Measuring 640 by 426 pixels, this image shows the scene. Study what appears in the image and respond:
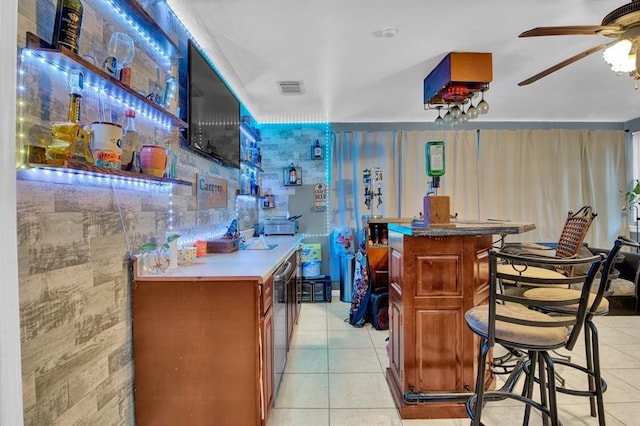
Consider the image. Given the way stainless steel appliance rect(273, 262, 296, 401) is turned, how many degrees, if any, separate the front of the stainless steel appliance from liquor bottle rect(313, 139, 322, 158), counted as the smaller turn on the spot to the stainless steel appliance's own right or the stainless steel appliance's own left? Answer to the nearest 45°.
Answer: approximately 90° to the stainless steel appliance's own left

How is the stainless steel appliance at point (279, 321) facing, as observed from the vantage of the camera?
facing to the right of the viewer

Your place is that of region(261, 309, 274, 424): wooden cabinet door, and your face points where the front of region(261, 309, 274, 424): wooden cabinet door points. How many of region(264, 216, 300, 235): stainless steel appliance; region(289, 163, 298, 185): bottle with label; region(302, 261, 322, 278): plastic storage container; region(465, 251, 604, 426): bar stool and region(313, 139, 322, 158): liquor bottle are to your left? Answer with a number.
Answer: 4

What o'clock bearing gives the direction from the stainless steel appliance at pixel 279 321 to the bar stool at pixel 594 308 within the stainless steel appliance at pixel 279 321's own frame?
The bar stool is roughly at 1 o'clock from the stainless steel appliance.

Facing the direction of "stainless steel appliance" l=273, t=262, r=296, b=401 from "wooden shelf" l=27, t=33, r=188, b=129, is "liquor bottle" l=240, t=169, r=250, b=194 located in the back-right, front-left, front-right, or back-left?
front-left

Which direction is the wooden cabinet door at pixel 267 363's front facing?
to the viewer's right

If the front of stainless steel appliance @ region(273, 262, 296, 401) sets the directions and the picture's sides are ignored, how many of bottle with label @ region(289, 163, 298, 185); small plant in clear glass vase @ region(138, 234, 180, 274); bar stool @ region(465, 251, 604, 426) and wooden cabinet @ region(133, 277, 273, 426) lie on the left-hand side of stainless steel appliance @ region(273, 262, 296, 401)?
1

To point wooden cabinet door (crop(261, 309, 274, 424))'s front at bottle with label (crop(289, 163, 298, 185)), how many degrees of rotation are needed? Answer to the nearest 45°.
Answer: approximately 90° to its left

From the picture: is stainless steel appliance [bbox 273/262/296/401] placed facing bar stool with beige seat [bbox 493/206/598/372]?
yes

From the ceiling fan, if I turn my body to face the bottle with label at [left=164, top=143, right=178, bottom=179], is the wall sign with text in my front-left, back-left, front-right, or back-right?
front-right

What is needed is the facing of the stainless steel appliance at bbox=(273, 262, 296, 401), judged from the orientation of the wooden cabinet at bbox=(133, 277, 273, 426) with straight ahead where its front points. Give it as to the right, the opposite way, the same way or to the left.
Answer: the same way

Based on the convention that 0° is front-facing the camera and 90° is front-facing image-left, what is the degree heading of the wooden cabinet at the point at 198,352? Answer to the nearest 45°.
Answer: approximately 270°
